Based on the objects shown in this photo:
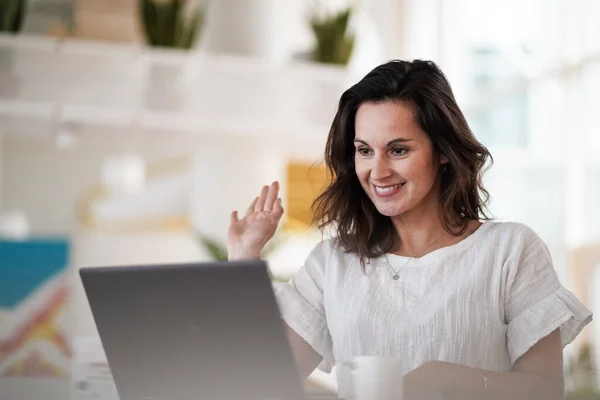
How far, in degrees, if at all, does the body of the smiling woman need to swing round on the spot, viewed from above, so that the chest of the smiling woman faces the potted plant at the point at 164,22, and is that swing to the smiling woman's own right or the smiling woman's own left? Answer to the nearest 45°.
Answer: approximately 90° to the smiling woman's own right

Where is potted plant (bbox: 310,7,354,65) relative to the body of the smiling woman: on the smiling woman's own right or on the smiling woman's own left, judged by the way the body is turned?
on the smiling woman's own right

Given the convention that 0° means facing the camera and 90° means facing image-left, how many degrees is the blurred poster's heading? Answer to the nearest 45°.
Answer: approximately 0°

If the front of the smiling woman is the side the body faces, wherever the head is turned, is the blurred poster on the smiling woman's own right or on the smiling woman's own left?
on the smiling woman's own right

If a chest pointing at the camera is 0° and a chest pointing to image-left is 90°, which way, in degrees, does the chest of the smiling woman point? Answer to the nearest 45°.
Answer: approximately 45°

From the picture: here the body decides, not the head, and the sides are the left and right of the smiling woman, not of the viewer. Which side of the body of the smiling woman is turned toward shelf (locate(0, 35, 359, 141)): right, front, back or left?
right
